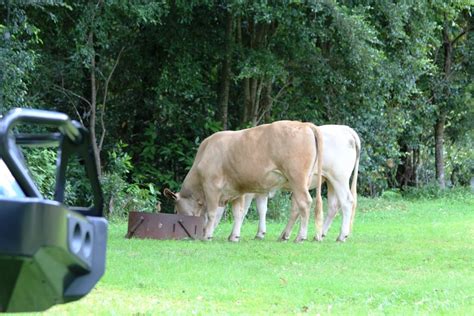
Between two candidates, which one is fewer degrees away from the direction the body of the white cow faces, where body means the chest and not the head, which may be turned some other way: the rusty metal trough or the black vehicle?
the rusty metal trough

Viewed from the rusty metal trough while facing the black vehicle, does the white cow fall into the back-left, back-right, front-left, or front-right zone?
back-left

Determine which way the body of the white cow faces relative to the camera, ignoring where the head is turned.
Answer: to the viewer's left

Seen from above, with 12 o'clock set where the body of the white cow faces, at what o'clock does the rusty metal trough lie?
The rusty metal trough is roughly at 11 o'clock from the white cow.

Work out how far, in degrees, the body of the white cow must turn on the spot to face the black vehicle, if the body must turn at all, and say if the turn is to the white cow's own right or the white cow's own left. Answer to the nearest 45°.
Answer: approximately 90° to the white cow's own left

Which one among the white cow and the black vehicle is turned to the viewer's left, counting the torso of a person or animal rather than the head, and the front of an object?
the white cow

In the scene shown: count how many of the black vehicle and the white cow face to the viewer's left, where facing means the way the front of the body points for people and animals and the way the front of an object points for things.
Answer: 1
